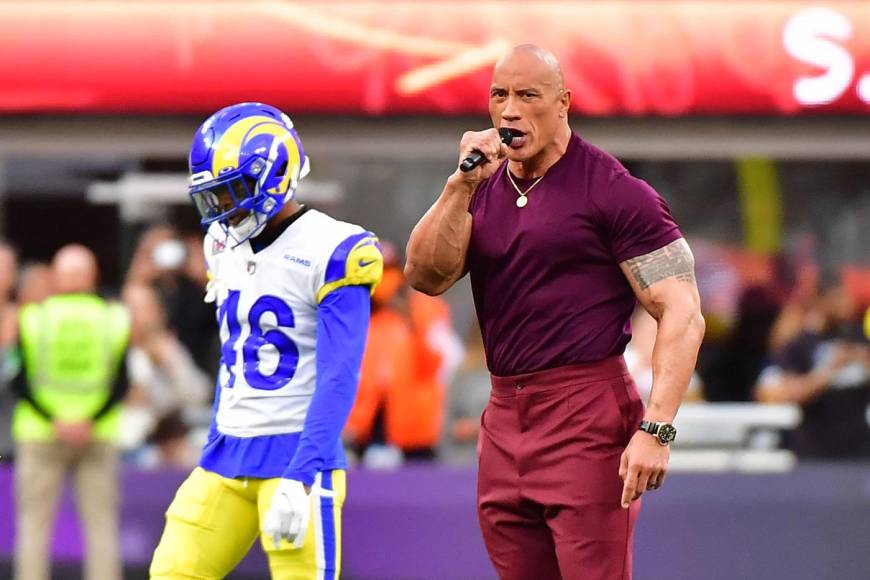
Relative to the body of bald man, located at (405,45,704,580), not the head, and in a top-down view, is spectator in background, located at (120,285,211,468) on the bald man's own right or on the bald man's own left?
on the bald man's own right

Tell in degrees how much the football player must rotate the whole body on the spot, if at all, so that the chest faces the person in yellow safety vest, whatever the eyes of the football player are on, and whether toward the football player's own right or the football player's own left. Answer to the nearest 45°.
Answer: approximately 135° to the football player's own right

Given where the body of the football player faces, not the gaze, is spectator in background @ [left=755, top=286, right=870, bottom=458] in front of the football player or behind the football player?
behind

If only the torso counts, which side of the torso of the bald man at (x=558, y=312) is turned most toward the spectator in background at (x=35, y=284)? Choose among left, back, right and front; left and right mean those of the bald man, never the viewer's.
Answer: right

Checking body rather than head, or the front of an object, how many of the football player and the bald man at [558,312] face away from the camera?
0

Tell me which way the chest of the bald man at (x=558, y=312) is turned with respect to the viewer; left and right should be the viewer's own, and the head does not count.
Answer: facing the viewer and to the left of the viewer

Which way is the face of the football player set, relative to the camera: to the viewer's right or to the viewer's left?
to the viewer's left

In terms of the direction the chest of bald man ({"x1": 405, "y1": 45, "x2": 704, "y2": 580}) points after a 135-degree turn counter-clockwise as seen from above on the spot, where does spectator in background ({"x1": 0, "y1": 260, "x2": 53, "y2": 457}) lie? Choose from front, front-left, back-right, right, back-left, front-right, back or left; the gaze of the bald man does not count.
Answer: back-left

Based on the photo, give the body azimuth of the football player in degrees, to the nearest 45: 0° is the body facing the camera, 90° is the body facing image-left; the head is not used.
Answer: approximately 45°

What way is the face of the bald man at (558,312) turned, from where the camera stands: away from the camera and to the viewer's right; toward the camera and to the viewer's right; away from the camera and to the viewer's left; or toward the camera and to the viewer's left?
toward the camera and to the viewer's left

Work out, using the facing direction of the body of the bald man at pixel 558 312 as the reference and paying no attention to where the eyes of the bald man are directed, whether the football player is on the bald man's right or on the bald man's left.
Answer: on the bald man's right
